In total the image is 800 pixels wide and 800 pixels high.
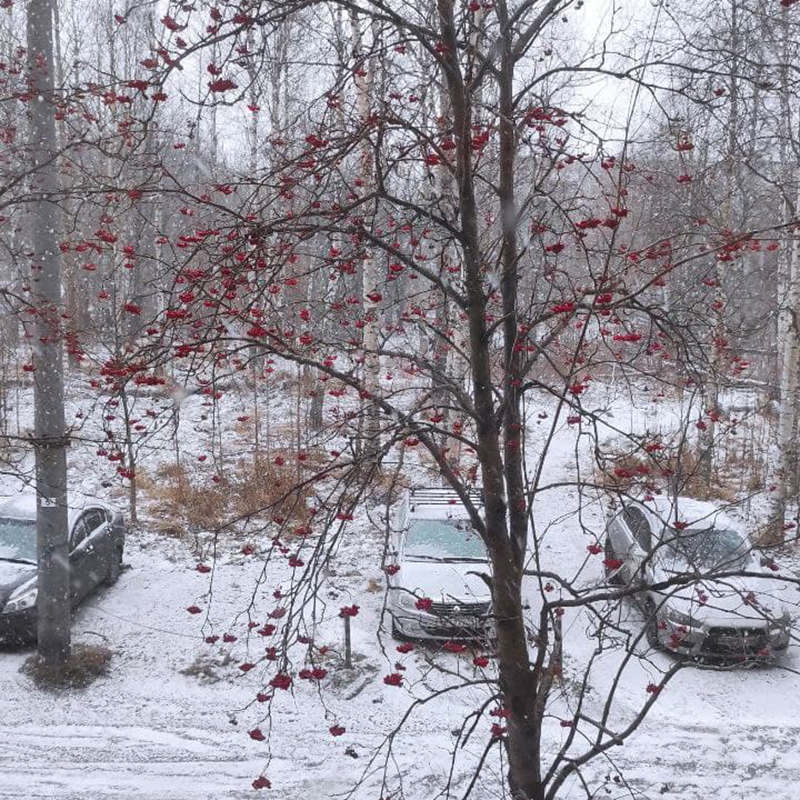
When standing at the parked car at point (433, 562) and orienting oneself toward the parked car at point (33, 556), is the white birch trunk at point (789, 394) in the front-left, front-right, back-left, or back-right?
back-right

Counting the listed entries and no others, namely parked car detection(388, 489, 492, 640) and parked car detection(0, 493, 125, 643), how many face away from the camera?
0

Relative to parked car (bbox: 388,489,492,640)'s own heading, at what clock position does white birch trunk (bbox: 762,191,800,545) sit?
The white birch trunk is roughly at 8 o'clock from the parked car.

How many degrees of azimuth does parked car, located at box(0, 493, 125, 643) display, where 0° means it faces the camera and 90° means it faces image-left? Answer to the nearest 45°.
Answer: approximately 45°

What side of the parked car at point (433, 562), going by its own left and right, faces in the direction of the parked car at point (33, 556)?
right

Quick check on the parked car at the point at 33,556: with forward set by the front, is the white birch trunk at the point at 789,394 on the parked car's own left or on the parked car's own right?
on the parked car's own left

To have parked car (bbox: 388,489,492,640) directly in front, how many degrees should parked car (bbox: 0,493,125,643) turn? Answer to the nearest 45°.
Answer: approximately 90° to its left

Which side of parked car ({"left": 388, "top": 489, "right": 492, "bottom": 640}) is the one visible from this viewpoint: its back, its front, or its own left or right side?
front

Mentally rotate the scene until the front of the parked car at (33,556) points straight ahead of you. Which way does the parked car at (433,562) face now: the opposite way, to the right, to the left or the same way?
the same way
